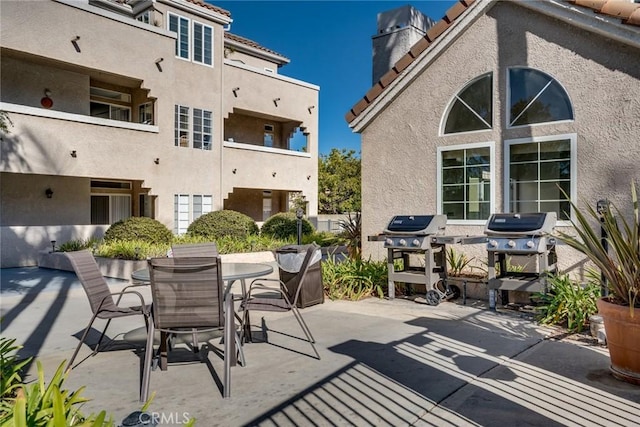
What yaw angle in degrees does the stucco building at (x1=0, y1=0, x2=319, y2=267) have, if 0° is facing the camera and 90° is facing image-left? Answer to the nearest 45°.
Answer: approximately 315°

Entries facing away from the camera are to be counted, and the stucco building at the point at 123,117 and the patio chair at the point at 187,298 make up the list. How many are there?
1

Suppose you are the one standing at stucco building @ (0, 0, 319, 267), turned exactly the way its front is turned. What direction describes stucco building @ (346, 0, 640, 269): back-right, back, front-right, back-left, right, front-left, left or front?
front

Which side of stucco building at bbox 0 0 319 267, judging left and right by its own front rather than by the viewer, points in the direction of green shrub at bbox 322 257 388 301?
front

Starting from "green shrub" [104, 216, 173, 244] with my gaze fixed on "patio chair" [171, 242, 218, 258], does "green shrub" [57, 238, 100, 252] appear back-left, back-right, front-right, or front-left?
back-right

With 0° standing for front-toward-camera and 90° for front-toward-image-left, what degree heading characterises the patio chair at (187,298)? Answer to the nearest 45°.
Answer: approximately 180°

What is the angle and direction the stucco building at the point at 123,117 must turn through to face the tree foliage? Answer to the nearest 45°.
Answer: approximately 90° to its left

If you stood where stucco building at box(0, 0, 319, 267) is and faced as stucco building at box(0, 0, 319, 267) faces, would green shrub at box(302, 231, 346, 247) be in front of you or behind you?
in front

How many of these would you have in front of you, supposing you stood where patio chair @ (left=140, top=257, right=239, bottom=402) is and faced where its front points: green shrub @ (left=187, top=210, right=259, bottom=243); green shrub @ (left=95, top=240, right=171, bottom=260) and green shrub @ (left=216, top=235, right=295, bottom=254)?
3

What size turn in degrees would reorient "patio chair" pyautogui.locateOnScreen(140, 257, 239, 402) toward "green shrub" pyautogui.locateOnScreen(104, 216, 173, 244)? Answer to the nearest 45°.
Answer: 0° — it already faces it

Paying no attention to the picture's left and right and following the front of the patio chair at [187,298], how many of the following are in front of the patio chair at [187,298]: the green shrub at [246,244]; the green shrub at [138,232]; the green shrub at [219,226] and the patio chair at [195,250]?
4

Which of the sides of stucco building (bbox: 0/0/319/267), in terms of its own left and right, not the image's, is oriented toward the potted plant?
front

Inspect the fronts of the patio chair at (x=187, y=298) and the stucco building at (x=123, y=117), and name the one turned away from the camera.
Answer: the patio chair
